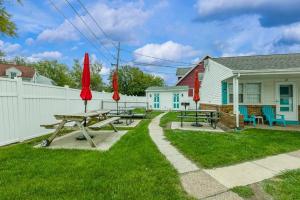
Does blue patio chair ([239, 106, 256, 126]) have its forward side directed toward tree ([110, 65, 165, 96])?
no

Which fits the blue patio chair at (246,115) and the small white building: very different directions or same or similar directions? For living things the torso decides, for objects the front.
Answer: same or similar directions

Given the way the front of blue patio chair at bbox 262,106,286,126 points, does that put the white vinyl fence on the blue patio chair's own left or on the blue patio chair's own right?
on the blue patio chair's own right

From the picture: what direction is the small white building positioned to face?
toward the camera

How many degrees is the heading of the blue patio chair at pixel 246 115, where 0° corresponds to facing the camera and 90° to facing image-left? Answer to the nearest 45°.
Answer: approximately 315°

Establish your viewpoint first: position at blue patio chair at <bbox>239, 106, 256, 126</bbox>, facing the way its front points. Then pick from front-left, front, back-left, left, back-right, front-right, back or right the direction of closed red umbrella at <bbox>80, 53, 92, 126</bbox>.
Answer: right

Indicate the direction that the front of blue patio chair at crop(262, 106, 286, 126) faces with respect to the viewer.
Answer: facing the viewer and to the right of the viewer

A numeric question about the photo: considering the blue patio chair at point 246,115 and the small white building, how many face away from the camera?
0

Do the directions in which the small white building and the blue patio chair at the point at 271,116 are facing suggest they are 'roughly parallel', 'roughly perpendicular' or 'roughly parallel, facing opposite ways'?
roughly parallel

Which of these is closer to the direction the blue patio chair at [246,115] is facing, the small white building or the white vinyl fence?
the white vinyl fence

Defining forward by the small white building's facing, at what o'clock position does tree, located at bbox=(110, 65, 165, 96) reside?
The tree is roughly at 5 o'clock from the small white building.

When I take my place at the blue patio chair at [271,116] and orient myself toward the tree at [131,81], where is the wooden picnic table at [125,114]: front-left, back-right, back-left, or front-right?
front-left

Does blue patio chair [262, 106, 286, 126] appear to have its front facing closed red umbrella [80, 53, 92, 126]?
no

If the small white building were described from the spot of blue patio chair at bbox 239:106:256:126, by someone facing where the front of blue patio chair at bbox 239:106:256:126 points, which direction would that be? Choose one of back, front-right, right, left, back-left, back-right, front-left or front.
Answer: back
